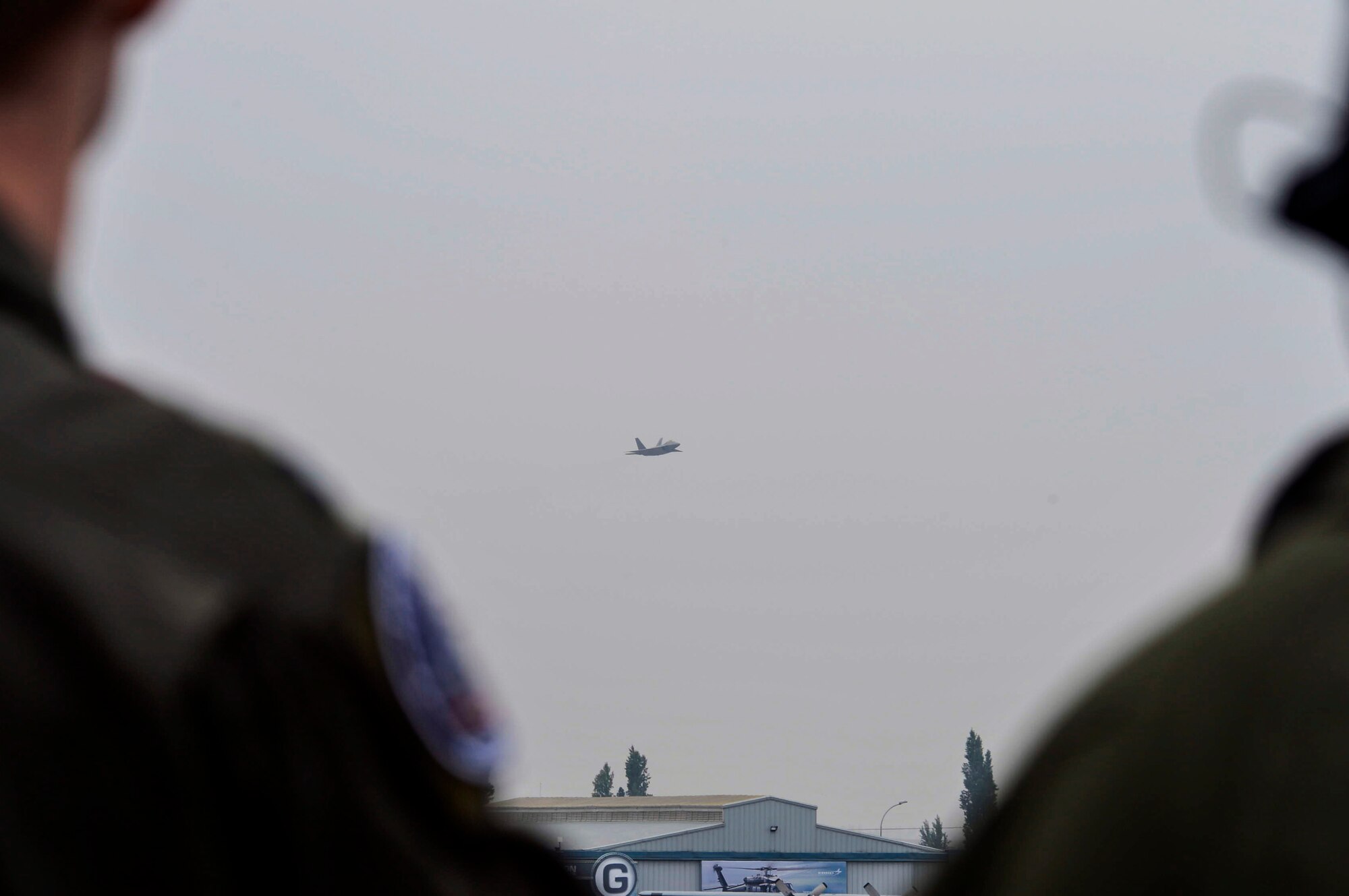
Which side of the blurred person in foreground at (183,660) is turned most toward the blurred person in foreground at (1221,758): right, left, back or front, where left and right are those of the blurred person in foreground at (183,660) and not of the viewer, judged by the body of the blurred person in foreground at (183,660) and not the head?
right

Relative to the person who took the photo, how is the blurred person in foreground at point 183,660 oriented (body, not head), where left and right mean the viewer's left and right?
facing away from the viewer
